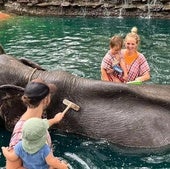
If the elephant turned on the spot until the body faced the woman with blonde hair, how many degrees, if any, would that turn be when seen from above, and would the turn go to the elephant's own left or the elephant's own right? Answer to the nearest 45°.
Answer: approximately 135° to the elephant's own right

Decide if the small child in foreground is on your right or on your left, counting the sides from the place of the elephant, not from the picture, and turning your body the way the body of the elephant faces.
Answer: on your left

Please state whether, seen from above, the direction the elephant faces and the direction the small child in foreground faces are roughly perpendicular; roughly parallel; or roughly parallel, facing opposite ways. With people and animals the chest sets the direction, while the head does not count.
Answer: roughly perpendicular

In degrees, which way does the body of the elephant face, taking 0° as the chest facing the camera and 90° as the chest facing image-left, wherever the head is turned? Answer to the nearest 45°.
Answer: approximately 90°

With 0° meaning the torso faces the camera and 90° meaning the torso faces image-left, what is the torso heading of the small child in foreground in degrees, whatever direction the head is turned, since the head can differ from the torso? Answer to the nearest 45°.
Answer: approximately 180°

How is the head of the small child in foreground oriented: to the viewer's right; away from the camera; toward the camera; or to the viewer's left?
away from the camera

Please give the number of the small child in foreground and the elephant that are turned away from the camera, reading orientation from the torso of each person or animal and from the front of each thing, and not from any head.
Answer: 1
